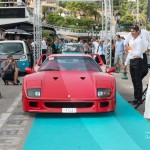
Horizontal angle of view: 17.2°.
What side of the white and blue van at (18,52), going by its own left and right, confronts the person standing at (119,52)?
left

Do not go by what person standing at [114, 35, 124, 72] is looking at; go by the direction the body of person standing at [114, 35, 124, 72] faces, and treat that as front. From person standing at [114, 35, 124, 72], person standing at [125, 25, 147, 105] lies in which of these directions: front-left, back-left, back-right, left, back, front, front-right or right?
front-left

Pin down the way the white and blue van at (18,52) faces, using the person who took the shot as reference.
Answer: facing the viewer

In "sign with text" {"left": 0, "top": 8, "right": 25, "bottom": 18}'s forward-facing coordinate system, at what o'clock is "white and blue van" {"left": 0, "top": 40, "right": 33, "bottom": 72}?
The white and blue van is roughly at 12 o'clock from the sign with text.

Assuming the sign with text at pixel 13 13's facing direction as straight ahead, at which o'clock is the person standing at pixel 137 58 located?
The person standing is roughly at 12 o'clock from the sign with text.

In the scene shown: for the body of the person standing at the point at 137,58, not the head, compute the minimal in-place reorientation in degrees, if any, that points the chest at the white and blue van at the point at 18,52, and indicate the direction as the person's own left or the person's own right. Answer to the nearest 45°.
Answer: approximately 90° to the person's own right

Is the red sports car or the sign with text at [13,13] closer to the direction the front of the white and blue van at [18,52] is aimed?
the red sports car

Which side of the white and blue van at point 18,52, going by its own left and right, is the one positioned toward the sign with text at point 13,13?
back

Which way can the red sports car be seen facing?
toward the camera

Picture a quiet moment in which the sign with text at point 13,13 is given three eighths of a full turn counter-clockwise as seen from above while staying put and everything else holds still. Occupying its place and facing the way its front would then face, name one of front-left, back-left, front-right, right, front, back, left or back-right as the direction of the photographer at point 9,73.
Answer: back-right

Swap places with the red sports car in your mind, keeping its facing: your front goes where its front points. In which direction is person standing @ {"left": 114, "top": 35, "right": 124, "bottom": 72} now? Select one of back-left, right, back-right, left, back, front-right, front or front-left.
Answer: back
